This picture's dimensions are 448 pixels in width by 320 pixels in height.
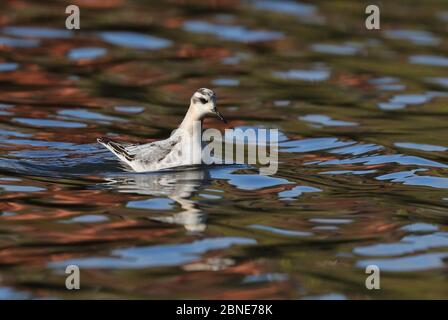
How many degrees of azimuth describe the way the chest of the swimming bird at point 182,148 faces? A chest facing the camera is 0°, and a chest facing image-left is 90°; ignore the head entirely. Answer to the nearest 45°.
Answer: approximately 270°
